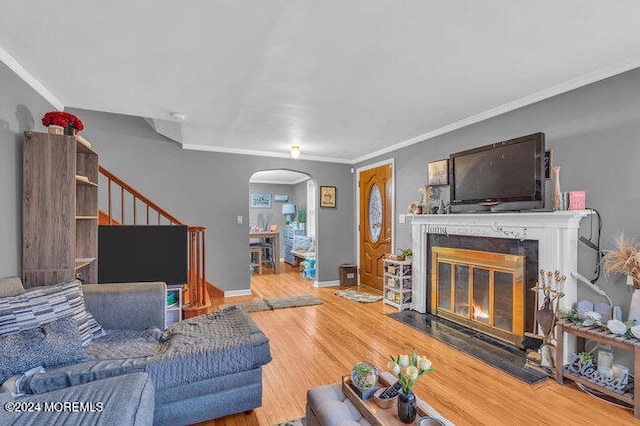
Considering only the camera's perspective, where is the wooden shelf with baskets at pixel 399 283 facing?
facing the viewer and to the left of the viewer

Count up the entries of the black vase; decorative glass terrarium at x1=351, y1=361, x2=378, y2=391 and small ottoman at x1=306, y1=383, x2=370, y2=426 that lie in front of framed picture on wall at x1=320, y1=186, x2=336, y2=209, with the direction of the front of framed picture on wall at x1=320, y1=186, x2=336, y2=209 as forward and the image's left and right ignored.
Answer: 3

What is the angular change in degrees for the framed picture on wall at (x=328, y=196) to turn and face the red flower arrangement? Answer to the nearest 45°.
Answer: approximately 45° to its right

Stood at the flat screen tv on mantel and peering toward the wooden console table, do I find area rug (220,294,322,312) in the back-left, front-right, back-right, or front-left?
back-right

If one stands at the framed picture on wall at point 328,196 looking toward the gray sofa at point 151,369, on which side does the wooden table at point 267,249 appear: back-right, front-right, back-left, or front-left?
back-right

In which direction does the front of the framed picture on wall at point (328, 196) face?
toward the camera

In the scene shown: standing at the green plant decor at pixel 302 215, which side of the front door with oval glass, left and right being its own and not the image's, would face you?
right

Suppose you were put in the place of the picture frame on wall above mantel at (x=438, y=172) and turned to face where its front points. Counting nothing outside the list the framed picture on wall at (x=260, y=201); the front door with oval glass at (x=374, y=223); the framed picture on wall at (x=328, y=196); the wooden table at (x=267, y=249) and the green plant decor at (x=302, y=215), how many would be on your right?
5

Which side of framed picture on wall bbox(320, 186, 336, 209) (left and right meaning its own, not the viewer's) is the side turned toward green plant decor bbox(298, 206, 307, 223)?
back

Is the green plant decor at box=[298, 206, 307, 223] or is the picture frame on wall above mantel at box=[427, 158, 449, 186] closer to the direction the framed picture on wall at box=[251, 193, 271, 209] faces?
the picture frame on wall above mantel

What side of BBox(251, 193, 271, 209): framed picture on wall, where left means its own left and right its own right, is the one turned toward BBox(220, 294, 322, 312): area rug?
front

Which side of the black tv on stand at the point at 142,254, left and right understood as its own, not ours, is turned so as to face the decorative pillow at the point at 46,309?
front

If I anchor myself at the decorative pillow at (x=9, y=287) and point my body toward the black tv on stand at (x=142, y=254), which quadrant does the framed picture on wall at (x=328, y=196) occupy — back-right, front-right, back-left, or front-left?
front-right

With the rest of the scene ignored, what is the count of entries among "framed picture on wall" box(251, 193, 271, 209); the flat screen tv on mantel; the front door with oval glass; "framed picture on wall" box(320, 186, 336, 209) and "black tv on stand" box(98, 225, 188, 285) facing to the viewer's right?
0

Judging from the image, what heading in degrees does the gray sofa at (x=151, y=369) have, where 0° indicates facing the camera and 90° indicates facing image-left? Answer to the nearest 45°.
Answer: approximately 270°
